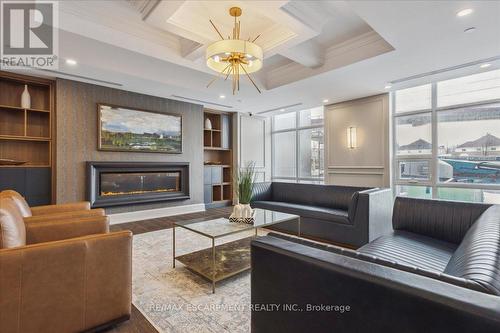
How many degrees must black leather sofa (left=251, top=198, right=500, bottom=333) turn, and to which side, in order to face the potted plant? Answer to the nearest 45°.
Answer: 0° — it already faces it

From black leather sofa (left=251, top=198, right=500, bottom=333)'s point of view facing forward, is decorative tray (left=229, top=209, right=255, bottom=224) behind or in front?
in front

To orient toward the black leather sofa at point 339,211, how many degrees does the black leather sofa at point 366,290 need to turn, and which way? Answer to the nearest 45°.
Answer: approximately 45° to its right

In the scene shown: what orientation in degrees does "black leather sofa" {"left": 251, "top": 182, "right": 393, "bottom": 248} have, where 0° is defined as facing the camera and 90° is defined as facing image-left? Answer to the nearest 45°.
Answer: approximately 45°

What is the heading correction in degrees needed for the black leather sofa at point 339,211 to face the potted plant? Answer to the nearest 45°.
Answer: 0° — it already faces it

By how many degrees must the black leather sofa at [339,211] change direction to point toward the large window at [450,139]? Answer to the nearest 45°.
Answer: approximately 180°

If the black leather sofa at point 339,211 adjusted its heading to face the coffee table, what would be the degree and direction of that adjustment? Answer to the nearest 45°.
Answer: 0° — it already faces it

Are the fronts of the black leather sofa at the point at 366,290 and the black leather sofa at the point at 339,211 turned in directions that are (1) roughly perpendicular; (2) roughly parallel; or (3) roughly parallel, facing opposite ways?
roughly perpendicular

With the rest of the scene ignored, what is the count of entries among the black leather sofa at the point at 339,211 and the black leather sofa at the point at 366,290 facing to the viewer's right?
0

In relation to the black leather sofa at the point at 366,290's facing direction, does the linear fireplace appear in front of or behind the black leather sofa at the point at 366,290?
in front

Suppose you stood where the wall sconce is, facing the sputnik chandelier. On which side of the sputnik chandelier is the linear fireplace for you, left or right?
right

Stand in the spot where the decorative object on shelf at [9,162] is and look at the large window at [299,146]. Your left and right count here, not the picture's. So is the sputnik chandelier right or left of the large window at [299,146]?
right

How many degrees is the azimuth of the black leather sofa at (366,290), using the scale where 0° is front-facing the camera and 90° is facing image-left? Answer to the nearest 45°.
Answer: approximately 135°

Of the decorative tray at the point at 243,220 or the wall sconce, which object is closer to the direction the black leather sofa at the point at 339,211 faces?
the decorative tray

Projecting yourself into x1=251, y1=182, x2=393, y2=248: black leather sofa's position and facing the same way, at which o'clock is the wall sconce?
The wall sconce is roughly at 5 o'clock from the black leather sofa.
